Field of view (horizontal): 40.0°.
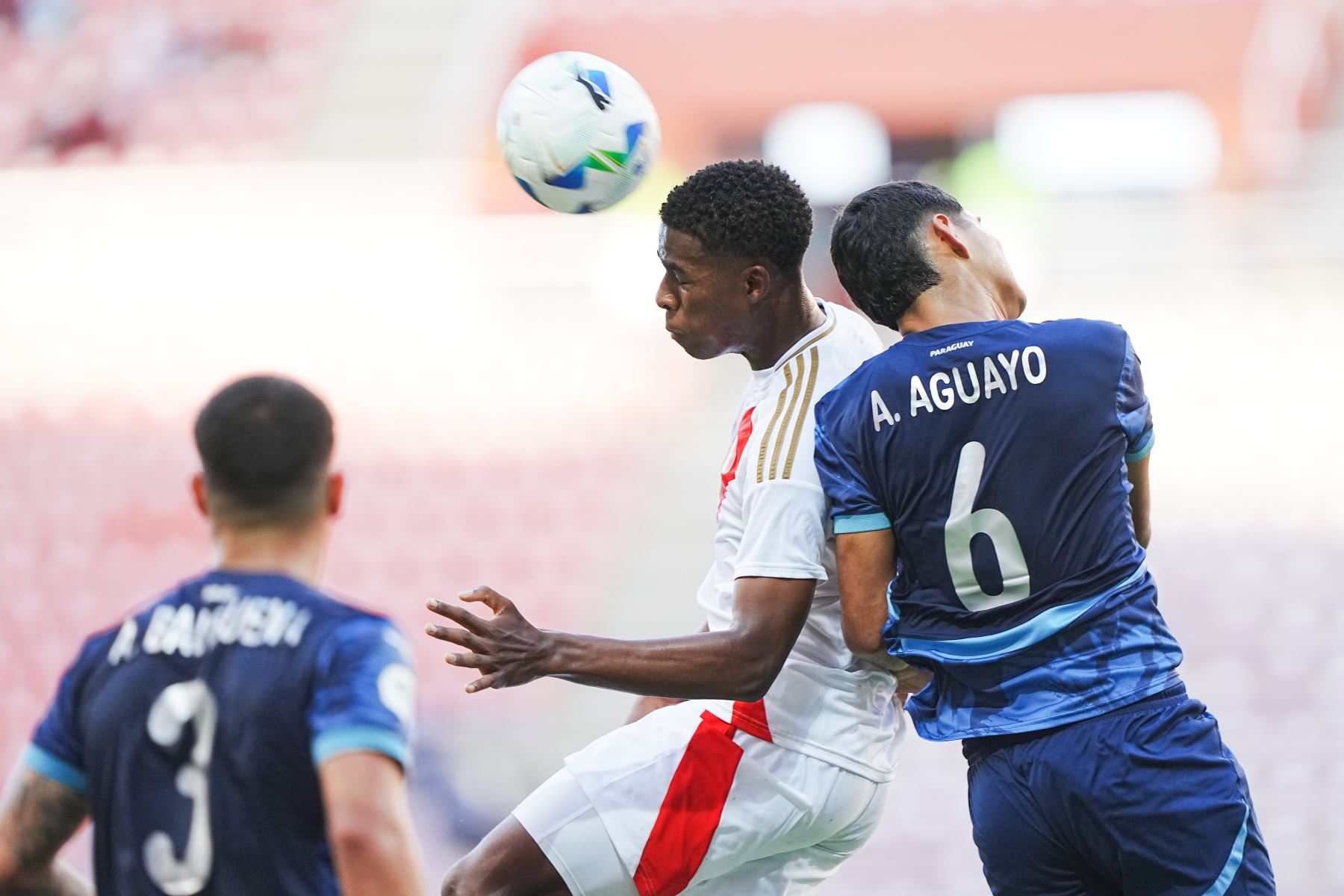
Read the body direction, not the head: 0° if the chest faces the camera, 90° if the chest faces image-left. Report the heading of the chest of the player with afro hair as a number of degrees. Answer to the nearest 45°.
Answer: approximately 90°

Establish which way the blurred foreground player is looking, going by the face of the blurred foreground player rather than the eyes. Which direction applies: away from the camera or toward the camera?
away from the camera

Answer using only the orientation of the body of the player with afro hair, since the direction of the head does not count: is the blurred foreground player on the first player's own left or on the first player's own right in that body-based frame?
on the first player's own left
